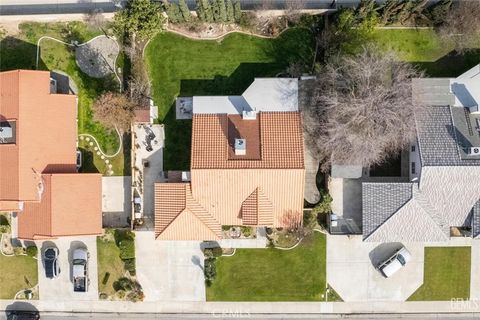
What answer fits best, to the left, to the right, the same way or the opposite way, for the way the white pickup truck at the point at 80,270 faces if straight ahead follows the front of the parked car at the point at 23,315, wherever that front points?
to the right

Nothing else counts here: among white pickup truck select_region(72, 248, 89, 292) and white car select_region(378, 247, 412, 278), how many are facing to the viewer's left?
0

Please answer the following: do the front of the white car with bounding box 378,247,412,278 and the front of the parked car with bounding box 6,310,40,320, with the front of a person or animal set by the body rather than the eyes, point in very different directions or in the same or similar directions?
very different directions

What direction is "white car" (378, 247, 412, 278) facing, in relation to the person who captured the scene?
facing away from the viewer and to the right of the viewer

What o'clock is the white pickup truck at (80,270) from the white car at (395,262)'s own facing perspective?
the white pickup truck at (80,270) is roughly at 7 o'clock from the white car at (395,262).

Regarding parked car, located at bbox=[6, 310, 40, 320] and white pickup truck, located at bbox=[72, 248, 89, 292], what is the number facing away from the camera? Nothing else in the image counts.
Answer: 1

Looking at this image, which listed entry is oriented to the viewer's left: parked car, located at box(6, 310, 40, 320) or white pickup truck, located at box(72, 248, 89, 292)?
the parked car

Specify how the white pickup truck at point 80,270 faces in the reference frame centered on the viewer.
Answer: facing away from the viewer

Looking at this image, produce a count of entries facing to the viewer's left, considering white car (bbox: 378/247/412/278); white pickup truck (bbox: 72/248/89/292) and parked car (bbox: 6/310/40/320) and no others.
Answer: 1

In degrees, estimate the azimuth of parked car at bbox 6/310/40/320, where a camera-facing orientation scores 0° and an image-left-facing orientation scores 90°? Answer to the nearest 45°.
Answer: approximately 90°
